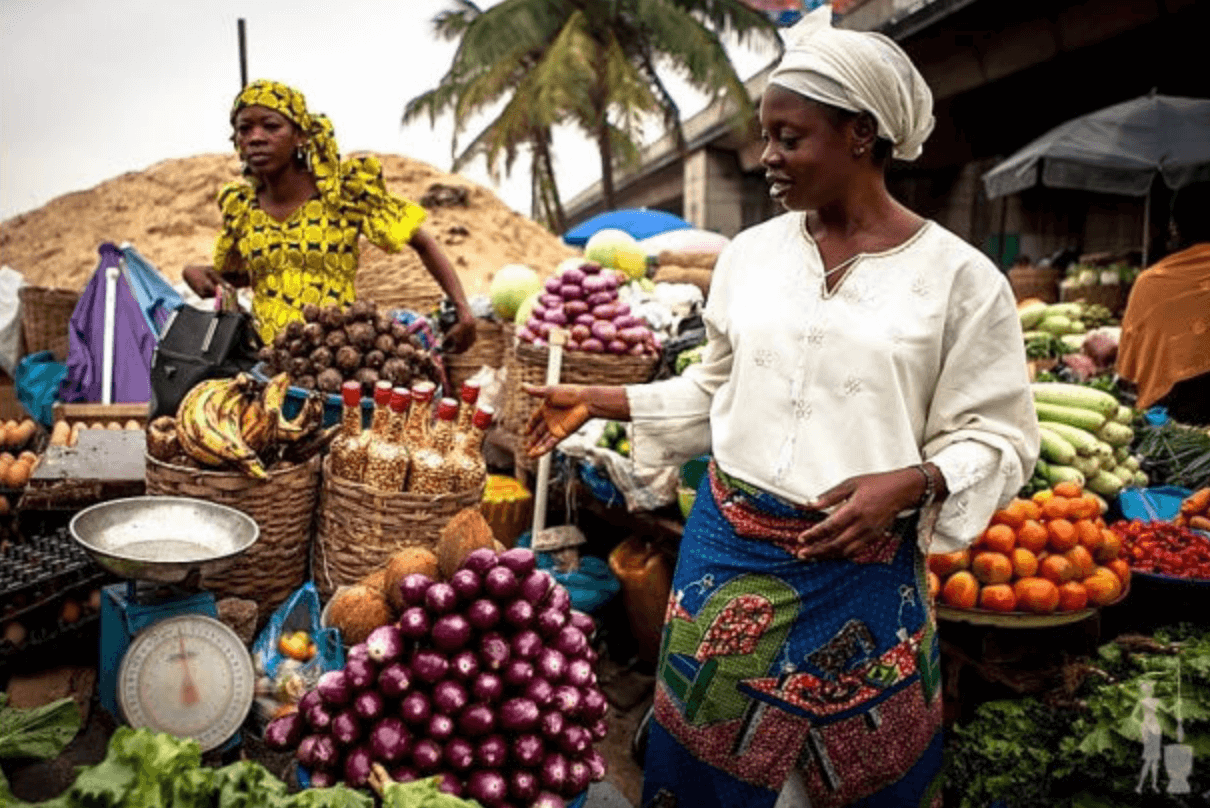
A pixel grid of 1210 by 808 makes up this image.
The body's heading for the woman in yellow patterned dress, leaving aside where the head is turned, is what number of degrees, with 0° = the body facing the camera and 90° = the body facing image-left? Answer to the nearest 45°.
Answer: approximately 45°

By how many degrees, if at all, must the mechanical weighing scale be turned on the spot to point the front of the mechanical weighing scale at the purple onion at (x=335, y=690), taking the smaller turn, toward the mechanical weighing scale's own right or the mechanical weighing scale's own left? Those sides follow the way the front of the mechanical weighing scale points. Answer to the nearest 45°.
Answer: approximately 45° to the mechanical weighing scale's own left

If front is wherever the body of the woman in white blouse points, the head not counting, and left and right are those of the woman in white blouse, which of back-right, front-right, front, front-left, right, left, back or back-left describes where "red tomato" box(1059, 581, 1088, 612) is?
back

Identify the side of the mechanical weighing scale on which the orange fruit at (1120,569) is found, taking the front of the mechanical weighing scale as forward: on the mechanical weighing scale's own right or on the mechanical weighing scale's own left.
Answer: on the mechanical weighing scale's own left

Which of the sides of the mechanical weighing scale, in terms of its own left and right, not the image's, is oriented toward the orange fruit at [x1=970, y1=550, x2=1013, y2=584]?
left

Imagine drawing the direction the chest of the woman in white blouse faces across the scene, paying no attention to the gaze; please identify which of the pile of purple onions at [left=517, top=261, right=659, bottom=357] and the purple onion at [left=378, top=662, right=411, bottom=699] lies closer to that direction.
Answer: the purple onion

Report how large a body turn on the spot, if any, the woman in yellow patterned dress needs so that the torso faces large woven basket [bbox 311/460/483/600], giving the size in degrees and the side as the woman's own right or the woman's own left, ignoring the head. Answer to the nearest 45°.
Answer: approximately 45° to the woman's own left

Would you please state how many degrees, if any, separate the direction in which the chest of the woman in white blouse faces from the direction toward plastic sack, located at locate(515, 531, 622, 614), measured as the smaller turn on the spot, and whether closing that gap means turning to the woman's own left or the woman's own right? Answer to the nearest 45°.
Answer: approximately 90° to the woman's own right

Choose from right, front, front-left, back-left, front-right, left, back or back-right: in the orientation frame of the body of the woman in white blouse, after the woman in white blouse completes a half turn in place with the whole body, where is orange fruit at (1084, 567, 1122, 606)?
front

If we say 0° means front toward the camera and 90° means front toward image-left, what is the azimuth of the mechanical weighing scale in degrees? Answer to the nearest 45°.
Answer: approximately 0°

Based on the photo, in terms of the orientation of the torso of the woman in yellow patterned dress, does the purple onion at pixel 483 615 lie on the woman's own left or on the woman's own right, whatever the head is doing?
on the woman's own left
